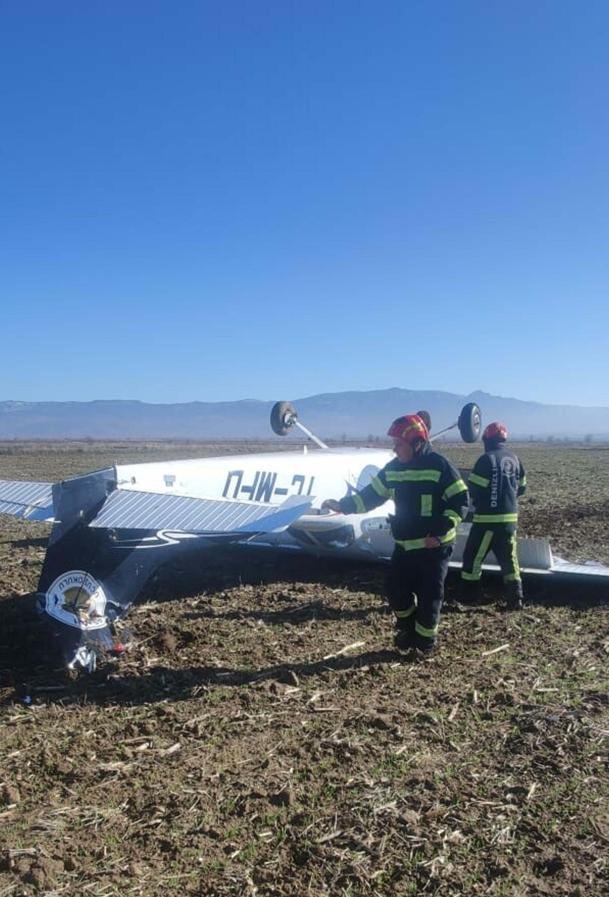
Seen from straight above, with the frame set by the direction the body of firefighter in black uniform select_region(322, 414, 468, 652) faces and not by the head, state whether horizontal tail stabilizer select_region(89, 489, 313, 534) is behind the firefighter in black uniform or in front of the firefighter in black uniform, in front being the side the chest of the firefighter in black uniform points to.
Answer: in front

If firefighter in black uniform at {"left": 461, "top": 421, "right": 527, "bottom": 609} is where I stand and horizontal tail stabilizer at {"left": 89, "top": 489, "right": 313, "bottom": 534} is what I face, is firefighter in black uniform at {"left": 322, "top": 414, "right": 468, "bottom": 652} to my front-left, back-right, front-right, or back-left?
front-left

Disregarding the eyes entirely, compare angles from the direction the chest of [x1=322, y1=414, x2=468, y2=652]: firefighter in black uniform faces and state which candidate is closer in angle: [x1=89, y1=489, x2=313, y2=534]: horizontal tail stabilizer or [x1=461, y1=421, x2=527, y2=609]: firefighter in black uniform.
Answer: the horizontal tail stabilizer

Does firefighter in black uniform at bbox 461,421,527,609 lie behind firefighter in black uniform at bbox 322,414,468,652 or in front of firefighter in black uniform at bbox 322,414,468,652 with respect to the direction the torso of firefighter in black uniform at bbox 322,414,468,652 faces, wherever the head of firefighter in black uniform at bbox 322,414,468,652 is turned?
behind
